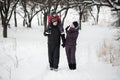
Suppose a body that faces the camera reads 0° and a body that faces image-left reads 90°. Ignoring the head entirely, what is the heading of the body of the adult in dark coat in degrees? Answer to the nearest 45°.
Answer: approximately 0°

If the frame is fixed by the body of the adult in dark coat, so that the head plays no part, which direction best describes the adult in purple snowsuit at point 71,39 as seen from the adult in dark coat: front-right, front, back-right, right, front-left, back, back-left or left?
left
